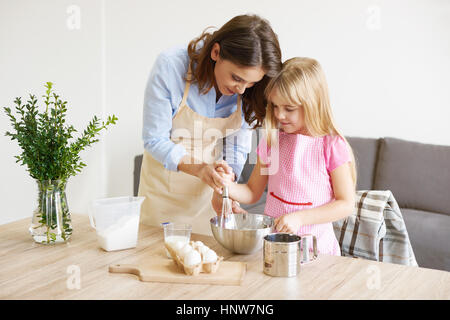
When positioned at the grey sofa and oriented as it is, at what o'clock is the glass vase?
The glass vase is roughly at 1 o'clock from the grey sofa.

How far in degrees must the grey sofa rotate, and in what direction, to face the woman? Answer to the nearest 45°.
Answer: approximately 45° to its right

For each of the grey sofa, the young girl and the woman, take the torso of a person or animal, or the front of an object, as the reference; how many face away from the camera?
0

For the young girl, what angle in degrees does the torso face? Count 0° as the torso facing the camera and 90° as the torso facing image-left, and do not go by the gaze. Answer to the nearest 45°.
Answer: approximately 45°

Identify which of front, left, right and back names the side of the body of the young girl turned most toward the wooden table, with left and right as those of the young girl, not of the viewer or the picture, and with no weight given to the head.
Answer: front

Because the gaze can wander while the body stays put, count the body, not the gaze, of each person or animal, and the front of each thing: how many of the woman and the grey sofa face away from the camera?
0

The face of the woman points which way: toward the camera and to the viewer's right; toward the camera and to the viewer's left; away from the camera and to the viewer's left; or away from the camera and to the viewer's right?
toward the camera and to the viewer's right

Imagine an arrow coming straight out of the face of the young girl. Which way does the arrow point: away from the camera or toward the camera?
toward the camera

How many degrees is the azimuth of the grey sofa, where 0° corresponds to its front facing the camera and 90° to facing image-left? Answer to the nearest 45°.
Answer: approximately 0°

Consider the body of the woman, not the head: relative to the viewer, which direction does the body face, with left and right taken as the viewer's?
facing the viewer and to the right of the viewer

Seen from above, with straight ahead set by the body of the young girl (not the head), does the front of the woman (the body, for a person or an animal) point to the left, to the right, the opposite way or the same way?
to the left
